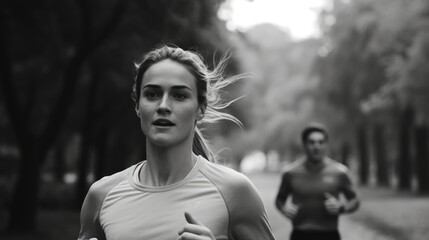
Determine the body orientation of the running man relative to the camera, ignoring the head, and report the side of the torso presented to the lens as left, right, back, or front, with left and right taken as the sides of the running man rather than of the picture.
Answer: front

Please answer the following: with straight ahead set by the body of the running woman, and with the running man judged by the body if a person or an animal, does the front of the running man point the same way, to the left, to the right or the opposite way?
the same way

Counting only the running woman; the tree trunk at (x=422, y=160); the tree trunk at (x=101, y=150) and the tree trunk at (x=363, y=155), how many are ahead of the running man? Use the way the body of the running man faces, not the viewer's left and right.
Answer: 1

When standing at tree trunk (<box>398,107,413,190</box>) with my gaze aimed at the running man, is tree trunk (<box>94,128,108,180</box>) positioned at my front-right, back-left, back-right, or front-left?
front-right

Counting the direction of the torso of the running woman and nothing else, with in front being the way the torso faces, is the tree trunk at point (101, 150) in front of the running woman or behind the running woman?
behind

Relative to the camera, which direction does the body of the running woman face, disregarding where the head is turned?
toward the camera

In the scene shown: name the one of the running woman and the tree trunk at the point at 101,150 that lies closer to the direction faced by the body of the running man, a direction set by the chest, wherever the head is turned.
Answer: the running woman

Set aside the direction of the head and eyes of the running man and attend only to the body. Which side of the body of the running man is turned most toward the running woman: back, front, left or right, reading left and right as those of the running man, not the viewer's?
front

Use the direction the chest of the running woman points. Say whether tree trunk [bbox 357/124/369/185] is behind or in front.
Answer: behind

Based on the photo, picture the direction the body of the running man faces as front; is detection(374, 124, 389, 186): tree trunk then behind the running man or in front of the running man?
behind

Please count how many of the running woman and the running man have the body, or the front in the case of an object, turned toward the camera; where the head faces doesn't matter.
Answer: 2

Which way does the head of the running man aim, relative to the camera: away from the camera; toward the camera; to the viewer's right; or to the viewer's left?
toward the camera

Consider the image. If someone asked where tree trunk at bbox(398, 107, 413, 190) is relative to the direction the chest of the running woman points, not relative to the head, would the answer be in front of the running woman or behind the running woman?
behind
